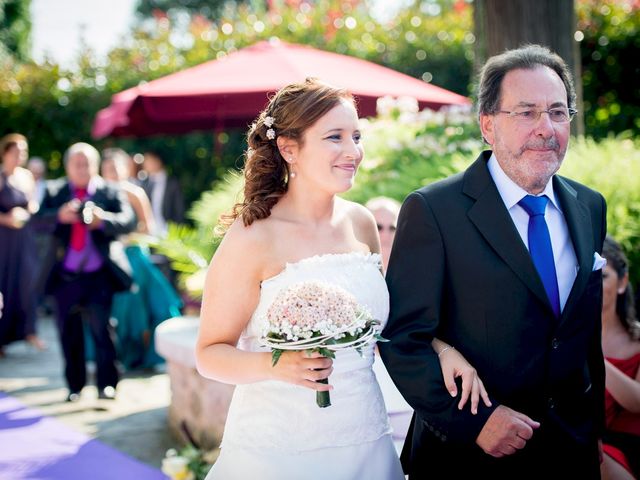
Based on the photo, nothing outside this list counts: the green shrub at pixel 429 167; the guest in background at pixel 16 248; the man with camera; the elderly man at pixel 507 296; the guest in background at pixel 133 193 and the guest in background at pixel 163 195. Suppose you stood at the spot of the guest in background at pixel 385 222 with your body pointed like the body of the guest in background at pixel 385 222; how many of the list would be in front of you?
1

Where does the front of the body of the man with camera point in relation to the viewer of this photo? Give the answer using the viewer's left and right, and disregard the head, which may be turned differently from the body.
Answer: facing the viewer

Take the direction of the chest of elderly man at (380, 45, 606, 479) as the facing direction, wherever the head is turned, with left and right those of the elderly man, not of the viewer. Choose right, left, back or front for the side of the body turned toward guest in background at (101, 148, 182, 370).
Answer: back

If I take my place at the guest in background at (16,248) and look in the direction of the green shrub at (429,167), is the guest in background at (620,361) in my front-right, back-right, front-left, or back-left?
front-right

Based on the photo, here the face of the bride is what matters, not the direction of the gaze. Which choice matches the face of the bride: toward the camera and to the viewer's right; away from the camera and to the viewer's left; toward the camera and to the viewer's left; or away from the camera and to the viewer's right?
toward the camera and to the viewer's right

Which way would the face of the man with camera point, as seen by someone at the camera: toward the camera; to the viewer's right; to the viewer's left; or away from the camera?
toward the camera

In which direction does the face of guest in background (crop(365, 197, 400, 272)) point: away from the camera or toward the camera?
toward the camera

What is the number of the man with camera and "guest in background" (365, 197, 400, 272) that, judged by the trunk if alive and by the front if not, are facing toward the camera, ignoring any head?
2

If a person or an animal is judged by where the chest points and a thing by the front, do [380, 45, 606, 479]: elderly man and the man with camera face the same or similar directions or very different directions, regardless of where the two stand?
same or similar directions

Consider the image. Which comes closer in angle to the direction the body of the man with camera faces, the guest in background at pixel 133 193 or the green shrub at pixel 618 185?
the green shrub

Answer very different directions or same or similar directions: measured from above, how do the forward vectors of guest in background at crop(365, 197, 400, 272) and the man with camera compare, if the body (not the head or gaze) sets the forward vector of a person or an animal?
same or similar directions

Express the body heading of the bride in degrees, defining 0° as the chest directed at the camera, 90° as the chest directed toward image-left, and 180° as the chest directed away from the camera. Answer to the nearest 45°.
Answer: approximately 315°

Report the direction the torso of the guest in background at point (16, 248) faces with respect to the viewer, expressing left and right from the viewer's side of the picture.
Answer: facing the viewer and to the right of the viewer

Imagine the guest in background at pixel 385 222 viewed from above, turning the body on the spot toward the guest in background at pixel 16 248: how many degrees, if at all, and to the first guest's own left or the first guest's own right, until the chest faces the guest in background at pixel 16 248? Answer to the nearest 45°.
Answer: approximately 135° to the first guest's own right

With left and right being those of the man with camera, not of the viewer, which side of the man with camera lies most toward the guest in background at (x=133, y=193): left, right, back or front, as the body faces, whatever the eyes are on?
back
